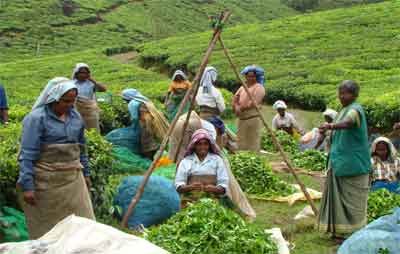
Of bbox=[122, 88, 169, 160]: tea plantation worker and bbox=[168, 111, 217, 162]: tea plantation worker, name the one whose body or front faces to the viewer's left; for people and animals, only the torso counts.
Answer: bbox=[122, 88, 169, 160]: tea plantation worker

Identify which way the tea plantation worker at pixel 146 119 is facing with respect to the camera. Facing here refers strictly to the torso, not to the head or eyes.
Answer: to the viewer's left

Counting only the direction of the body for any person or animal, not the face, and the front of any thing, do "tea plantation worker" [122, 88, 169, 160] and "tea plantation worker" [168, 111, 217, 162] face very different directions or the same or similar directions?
very different directions

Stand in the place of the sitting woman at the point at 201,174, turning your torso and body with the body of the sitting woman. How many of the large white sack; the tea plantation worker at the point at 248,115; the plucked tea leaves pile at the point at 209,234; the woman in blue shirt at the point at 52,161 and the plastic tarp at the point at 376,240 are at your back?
1

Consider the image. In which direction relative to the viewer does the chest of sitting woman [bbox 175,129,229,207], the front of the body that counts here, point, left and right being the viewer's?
facing the viewer

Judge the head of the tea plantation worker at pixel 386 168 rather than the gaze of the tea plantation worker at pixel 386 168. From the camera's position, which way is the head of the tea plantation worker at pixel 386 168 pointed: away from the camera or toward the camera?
toward the camera

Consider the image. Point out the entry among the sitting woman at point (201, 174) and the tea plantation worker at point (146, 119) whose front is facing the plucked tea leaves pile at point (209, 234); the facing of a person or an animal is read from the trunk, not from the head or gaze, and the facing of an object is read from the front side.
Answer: the sitting woman

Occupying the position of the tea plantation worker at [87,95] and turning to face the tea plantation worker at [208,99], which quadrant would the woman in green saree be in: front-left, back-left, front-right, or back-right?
front-right
